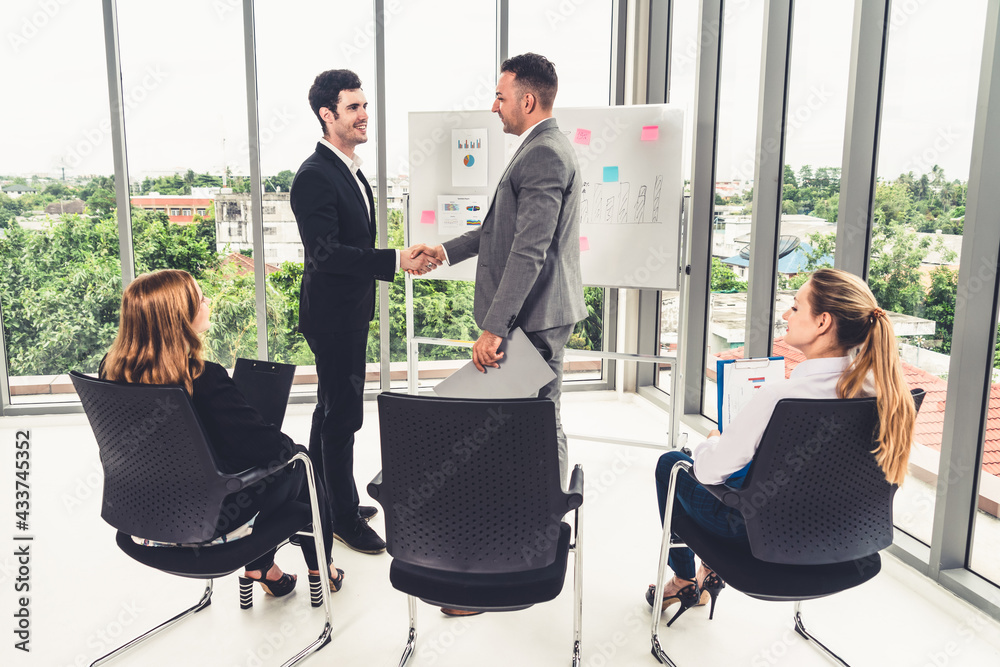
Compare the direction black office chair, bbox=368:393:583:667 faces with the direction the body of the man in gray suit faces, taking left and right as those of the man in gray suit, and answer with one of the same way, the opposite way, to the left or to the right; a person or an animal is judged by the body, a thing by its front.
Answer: to the right

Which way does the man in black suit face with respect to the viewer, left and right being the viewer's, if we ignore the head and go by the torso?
facing to the right of the viewer

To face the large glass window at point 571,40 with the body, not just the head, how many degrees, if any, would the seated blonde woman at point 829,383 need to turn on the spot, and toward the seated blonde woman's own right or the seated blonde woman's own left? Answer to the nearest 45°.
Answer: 0° — they already face it

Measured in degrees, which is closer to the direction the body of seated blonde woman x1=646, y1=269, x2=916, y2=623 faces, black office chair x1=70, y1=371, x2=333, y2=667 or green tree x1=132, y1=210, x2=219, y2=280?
the green tree

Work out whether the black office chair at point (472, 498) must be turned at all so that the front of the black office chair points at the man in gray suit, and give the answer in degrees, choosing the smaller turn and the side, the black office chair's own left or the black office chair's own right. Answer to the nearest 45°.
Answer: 0° — it already faces them

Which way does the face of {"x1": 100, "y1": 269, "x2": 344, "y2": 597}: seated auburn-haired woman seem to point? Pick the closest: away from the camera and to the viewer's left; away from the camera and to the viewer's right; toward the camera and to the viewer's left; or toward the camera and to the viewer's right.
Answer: away from the camera and to the viewer's right

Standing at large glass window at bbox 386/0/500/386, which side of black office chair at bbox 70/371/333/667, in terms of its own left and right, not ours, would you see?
front

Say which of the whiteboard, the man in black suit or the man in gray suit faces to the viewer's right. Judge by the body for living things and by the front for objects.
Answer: the man in black suit

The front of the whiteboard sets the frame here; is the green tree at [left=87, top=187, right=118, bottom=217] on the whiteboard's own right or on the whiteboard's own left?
on the whiteboard's own right

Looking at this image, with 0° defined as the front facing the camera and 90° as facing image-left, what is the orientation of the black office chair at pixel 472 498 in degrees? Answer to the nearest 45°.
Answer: approximately 180°

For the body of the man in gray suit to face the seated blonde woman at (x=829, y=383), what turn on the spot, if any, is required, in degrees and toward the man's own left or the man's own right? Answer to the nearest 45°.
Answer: approximately 135° to the man's own left

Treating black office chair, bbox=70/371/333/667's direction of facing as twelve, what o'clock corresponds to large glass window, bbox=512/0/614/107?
The large glass window is roughly at 12 o'clock from the black office chair.

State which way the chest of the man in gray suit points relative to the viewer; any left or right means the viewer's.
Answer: facing to the left of the viewer

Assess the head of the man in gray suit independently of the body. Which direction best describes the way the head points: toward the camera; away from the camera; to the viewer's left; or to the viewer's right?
to the viewer's left
